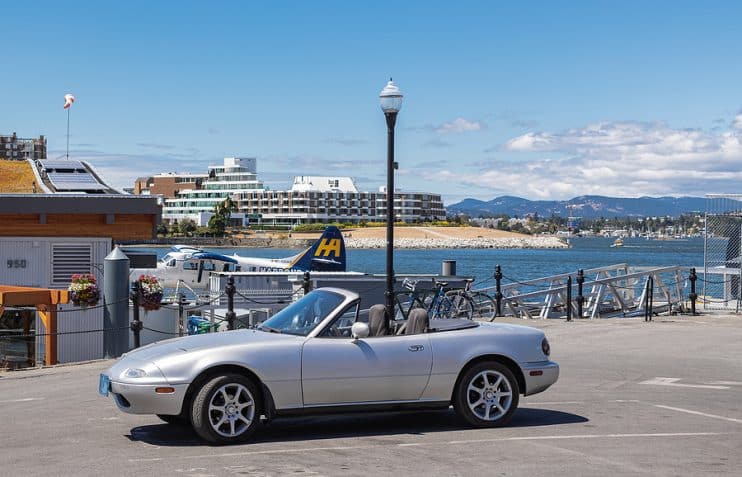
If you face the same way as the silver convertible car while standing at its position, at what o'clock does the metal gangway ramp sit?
The metal gangway ramp is roughly at 4 o'clock from the silver convertible car.

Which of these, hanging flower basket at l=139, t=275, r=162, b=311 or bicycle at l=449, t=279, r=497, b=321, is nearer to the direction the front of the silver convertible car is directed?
the hanging flower basket

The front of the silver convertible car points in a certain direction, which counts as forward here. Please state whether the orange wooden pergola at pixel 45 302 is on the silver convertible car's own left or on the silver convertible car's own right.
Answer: on the silver convertible car's own right

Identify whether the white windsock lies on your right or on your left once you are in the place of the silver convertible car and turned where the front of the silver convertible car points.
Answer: on your right

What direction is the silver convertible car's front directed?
to the viewer's left

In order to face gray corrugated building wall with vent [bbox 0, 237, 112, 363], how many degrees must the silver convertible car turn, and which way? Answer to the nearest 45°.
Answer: approximately 45° to its right

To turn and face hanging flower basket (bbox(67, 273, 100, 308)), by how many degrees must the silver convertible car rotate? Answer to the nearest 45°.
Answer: approximately 45° to its right

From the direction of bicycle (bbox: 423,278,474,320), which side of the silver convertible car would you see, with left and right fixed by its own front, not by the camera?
right
